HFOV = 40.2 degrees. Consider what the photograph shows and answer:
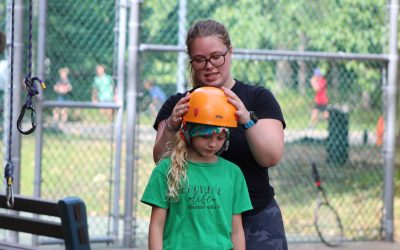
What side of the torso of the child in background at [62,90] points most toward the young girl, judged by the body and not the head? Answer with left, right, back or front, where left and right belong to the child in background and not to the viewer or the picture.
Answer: front

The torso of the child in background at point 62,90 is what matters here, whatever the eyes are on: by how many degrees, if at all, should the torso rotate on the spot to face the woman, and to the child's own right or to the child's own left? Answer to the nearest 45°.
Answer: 0° — they already face them

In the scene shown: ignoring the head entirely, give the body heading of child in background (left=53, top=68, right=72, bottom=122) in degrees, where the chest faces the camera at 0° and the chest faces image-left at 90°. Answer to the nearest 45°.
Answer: approximately 0°

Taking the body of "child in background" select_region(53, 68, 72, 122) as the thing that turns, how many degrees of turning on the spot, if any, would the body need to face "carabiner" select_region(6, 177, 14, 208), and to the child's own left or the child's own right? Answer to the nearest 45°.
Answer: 0° — they already face it

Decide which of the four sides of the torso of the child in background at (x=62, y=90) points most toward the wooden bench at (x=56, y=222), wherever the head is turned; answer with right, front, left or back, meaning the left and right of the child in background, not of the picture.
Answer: front

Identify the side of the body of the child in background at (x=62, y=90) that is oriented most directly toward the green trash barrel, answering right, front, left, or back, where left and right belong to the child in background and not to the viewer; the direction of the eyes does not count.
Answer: left

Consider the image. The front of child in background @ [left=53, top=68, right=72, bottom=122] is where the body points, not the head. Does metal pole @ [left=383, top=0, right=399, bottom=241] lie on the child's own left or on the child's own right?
on the child's own left
